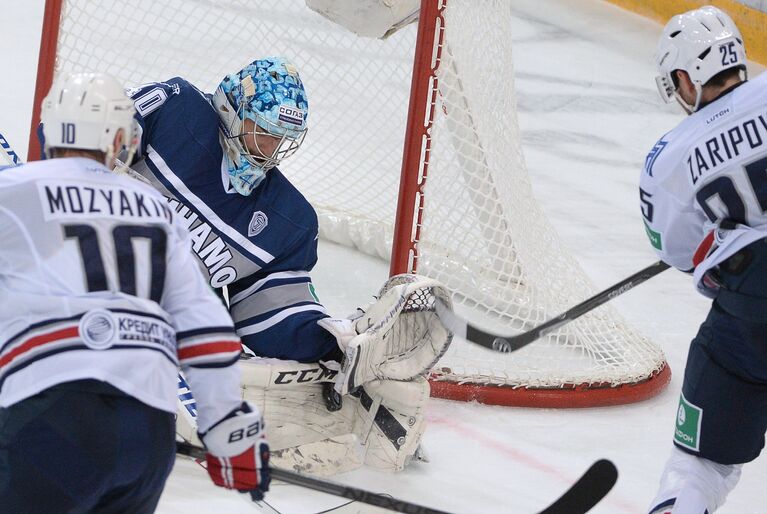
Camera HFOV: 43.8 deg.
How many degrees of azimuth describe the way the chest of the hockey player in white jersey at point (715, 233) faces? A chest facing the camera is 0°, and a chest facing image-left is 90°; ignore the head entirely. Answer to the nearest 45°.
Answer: approximately 135°

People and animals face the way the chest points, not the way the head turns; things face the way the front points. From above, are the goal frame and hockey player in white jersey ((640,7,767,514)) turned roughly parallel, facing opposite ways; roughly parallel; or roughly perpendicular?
roughly perpendicular

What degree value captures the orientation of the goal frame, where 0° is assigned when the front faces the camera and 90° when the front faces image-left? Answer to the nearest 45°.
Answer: approximately 45°

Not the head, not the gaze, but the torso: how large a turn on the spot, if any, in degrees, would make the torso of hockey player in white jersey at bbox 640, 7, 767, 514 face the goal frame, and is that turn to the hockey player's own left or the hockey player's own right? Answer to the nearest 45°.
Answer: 0° — they already face it

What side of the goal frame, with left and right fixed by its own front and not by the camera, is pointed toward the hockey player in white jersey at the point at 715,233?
left

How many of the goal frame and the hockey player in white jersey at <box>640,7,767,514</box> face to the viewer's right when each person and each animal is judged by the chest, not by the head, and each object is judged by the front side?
0

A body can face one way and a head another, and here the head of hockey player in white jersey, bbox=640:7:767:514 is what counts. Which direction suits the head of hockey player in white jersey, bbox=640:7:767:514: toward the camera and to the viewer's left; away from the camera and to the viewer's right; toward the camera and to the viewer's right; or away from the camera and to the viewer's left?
away from the camera and to the viewer's left
